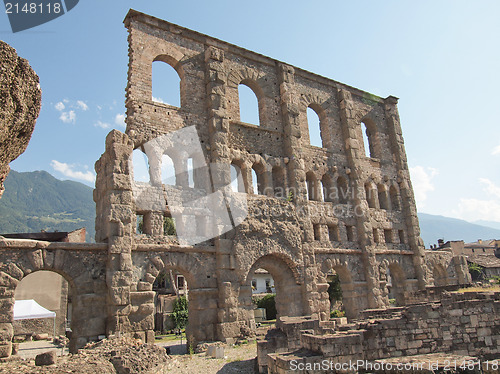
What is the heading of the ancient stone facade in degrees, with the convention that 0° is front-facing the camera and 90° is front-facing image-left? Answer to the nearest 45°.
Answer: approximately 315°

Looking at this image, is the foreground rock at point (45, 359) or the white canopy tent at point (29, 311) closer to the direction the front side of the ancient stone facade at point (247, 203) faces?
the foreground rock

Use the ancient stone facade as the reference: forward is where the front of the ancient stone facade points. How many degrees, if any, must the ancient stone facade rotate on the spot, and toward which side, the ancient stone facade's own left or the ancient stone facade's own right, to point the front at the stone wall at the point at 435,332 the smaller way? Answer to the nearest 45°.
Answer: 0° — it already faces it

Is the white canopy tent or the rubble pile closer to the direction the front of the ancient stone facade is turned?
the rubble pile

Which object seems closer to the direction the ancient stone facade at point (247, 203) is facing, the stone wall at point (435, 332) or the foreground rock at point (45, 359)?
the stone wall

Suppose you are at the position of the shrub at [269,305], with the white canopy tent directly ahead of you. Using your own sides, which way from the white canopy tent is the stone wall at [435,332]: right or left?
left
